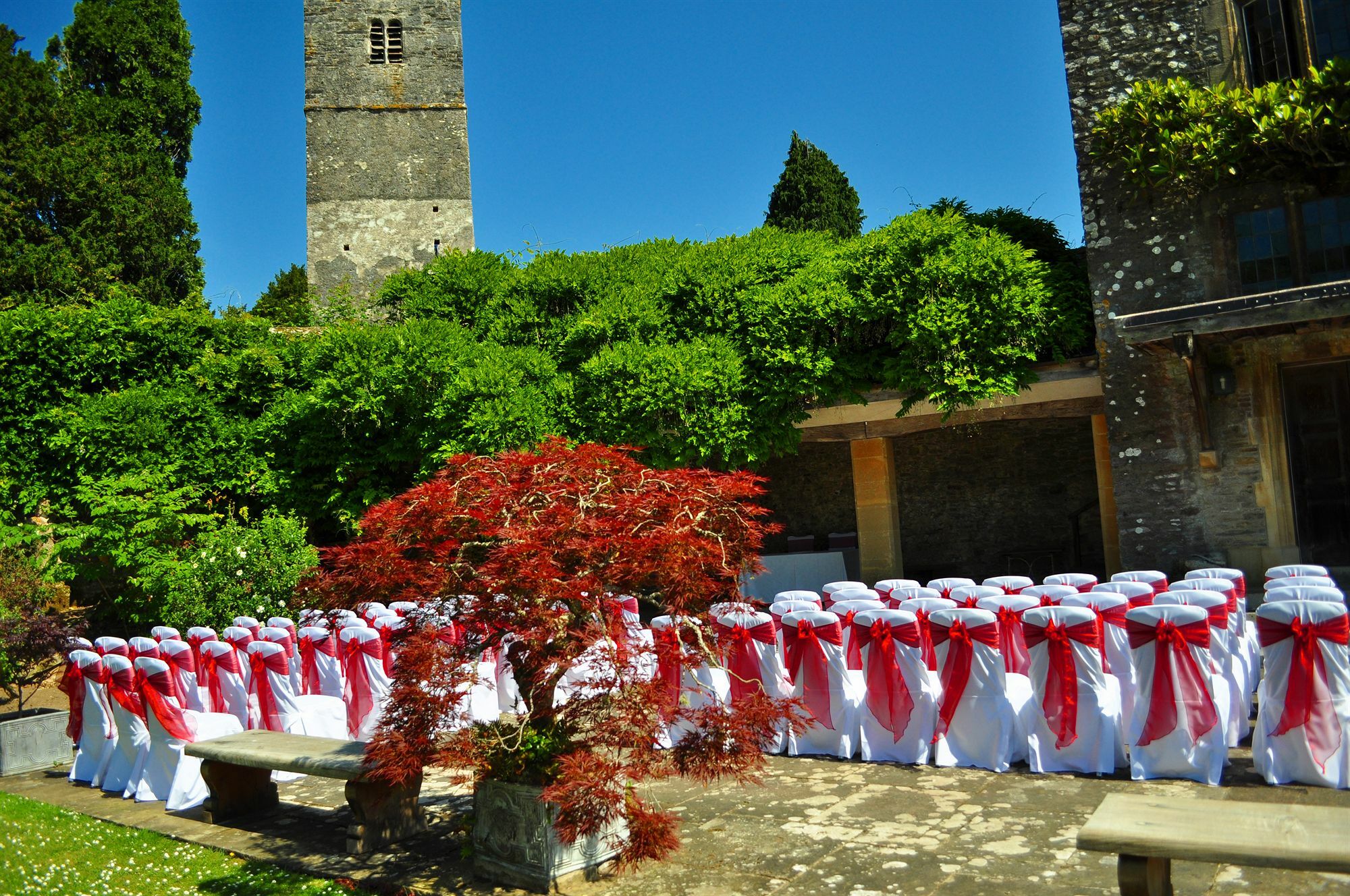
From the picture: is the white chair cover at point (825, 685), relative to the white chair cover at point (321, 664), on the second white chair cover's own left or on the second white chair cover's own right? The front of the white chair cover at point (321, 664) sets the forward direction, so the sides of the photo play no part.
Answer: on the second white chair cover's own right

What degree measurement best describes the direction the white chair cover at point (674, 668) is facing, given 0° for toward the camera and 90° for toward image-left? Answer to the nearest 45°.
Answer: approximately 225°

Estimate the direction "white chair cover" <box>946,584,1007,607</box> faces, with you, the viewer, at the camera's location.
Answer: facing away from the viewer

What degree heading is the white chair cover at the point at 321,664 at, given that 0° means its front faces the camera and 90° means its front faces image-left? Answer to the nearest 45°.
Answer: approximately 225°

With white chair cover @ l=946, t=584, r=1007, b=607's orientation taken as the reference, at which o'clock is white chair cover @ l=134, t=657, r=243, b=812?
white chair cover @ l=134, t=657, r=243, b=812 is roughly at 8 o'clock from white chair cover @ l=946, t=584, r=1007, b=607.

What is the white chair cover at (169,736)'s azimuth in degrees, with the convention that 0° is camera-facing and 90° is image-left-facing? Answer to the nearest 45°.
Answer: approximately 225°

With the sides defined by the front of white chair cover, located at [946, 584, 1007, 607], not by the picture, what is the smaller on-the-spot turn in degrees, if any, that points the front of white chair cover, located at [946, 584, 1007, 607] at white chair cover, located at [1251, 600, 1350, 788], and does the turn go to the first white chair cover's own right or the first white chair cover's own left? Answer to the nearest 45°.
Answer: approximately 135° to the first white chair cover's own right

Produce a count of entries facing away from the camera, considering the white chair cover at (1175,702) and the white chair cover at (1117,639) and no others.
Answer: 2

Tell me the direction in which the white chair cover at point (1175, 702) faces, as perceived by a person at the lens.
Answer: facing away from the viewer

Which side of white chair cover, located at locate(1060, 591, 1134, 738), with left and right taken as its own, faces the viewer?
back

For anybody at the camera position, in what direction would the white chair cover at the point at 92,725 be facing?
facing away from the viewer and to the right of the viewer

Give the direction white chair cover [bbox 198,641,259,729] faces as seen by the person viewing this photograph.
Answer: facing away from the viewer and to the right of the viewer

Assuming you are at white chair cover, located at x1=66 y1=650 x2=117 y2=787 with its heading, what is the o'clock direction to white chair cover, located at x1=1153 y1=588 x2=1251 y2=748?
white chair cover, located at x1=1153 y1=588 x2=1251 y2=748 is roughly at 3 o'clock from white chair cover, located at x1=66 y1=650 x2=117 y2=787.

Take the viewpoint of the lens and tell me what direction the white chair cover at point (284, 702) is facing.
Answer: facing away from the viewer and to the right of the viewer

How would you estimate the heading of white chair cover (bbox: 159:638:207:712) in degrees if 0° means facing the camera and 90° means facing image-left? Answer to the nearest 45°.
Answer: approximately 225°

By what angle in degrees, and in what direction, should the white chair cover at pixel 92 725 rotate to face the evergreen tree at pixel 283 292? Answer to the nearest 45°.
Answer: approximately 45° to its left
